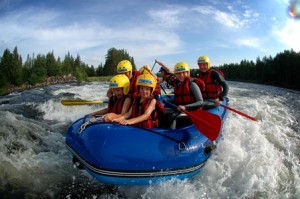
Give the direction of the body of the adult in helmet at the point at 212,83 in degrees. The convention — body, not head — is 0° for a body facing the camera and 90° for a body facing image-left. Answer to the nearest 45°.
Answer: approximately 45°

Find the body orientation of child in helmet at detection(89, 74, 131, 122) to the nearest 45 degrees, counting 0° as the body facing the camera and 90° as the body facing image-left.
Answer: approximately 45°

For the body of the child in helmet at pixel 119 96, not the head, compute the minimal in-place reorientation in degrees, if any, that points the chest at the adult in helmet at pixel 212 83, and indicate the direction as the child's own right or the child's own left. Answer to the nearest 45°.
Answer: approximately 180°

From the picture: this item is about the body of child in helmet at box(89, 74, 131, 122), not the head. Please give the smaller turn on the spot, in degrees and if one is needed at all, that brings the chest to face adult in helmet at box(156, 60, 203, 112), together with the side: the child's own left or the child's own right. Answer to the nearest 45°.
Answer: approximately 180°
